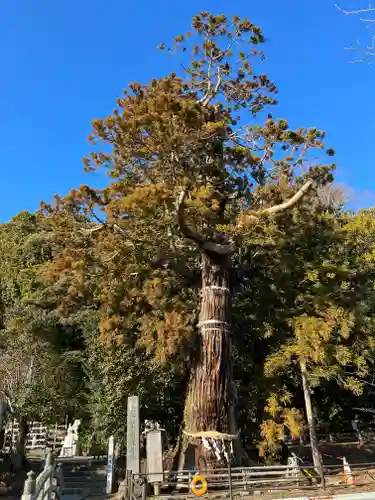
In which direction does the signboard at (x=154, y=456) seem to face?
toward the camera

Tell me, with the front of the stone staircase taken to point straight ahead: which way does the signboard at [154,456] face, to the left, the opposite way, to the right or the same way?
the same way

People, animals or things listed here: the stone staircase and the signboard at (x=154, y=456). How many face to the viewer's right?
0

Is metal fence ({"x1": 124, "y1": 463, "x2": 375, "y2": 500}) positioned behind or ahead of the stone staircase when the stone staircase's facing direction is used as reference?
ahead

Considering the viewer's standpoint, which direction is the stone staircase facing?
facing the viewer
